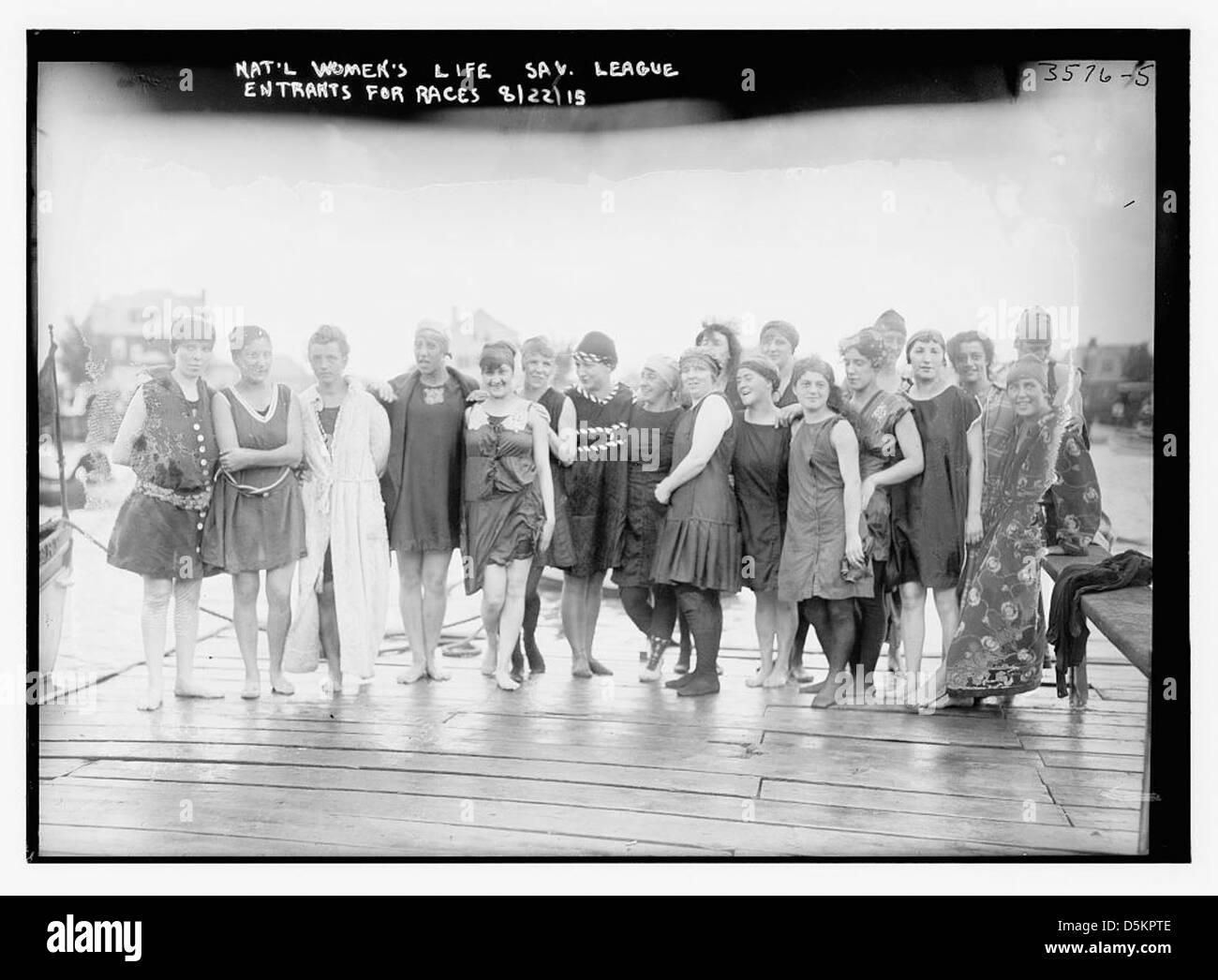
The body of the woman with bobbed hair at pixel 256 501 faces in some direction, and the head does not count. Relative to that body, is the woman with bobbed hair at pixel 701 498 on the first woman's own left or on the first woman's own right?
on the first woman's own left

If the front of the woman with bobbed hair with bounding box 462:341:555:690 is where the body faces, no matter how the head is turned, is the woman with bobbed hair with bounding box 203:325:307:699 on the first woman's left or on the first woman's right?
on the first woman's right

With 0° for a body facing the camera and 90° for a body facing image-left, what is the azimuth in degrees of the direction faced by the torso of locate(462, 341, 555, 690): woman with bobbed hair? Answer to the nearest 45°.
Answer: approximately 0°

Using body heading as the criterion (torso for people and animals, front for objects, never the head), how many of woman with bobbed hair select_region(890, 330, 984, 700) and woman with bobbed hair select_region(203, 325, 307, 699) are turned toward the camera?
2

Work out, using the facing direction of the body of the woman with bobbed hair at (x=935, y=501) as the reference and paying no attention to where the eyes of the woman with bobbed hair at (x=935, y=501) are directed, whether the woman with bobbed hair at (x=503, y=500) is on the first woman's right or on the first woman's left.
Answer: on the first woman's right

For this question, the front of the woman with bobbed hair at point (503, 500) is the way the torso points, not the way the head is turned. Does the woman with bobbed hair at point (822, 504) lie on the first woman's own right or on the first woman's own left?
on the first woman's own left

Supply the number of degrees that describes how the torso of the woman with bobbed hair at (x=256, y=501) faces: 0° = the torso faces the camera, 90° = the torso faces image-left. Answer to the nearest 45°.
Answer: approximately 0°

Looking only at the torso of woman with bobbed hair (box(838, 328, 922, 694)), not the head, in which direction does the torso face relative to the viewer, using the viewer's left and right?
facing the viewer and to the left of the viewer

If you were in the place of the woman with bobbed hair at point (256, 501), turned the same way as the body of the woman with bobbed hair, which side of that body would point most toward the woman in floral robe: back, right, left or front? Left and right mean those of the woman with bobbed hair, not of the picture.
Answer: left
